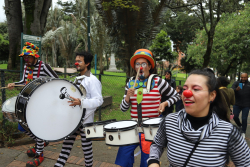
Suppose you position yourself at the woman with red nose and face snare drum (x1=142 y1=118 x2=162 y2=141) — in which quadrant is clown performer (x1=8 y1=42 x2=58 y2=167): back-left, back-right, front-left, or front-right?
front-left

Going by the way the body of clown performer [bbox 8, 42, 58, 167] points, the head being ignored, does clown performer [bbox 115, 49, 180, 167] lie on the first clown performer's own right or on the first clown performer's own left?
on the first clown performer's own left

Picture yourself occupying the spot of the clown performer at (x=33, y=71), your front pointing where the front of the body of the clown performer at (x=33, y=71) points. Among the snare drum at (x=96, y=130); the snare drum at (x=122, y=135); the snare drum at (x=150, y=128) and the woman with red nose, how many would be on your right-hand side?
0

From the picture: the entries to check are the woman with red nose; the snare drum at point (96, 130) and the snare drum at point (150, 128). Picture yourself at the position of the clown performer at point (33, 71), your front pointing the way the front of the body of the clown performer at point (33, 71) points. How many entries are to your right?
0

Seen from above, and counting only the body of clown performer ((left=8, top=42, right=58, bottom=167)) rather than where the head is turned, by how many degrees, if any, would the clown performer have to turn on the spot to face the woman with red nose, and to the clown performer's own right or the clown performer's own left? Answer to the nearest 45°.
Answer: approximately 45° to the clown performer's own left

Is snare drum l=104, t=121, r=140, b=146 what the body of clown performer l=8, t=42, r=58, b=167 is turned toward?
no

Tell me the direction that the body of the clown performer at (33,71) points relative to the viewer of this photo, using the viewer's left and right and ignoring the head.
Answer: facing the viewer and to the left of the viewer

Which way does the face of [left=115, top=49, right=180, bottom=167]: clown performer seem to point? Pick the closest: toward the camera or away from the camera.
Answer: toward the camera
